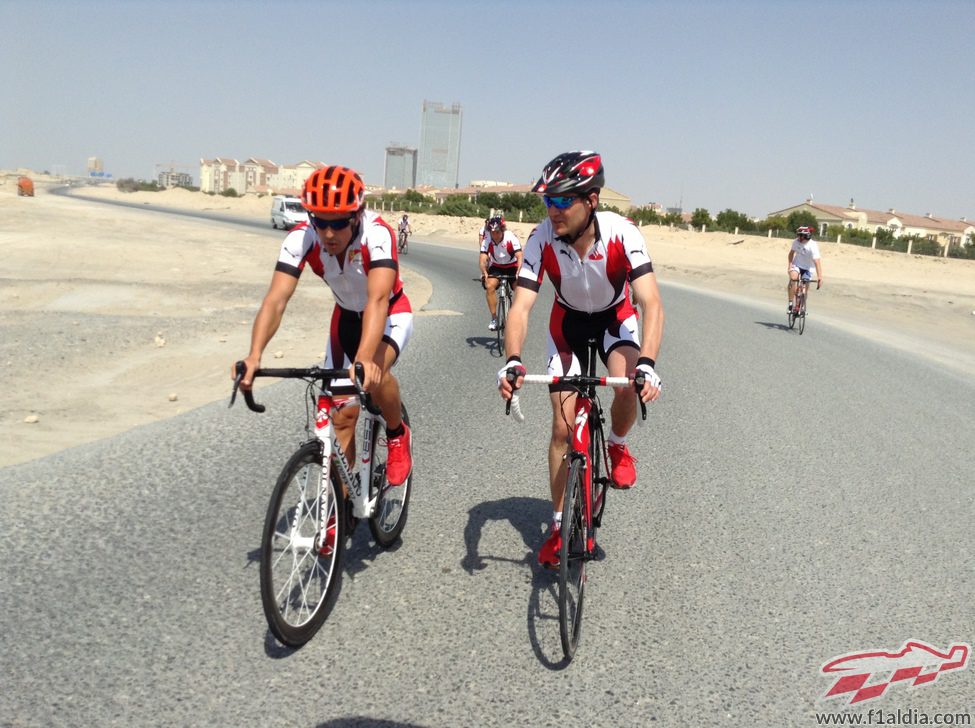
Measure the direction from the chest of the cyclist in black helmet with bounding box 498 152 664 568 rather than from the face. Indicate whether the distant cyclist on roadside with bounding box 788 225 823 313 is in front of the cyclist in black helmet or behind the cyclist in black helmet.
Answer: behind

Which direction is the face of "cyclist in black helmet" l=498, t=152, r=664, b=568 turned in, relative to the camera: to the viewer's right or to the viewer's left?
to the viewer's left

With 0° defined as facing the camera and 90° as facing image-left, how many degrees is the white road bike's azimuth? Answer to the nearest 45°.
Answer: approximately 45°

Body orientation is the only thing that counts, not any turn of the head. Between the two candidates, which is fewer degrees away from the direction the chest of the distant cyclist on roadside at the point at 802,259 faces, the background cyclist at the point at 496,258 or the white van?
the background cyclist

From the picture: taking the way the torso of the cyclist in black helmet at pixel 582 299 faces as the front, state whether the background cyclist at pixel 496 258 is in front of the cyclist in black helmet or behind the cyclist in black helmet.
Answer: behind

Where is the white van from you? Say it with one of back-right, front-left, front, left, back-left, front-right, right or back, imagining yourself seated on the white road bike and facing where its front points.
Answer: back-right

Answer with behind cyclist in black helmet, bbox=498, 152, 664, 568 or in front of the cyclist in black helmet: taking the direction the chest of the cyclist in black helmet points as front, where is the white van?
behind

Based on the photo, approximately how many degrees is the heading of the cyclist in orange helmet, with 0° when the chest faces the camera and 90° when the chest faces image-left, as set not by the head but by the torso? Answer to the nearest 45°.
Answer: approximately 45°

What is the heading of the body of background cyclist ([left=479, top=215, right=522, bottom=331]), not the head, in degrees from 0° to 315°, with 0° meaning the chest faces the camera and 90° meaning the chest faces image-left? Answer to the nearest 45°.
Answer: approximately 0°
